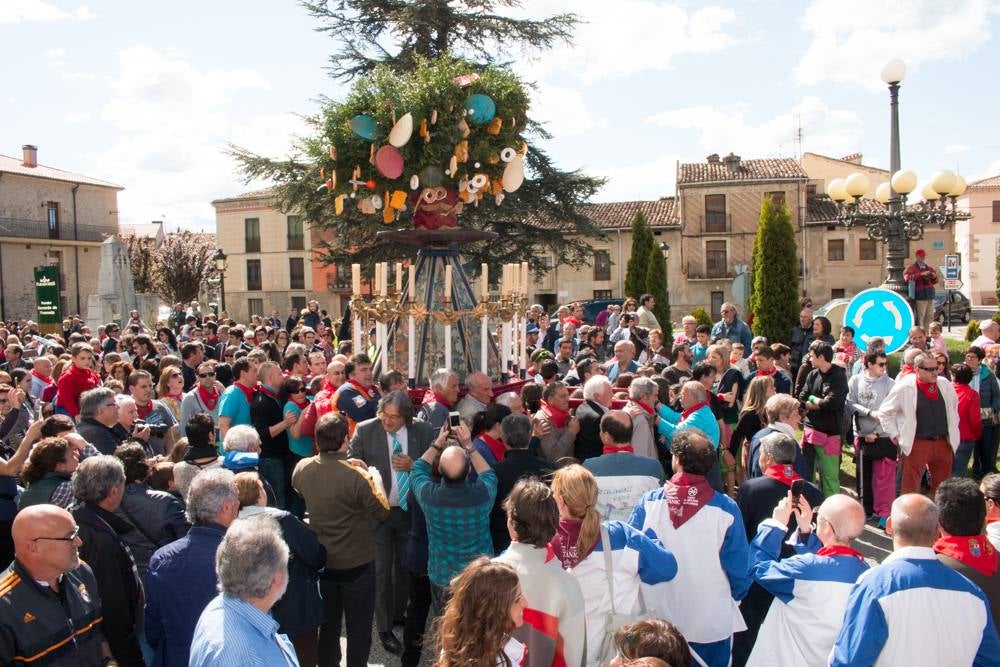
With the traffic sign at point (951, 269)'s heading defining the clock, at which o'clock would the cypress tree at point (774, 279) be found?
The cypress tree is roughly at 3 o'clock from the traffic sign.

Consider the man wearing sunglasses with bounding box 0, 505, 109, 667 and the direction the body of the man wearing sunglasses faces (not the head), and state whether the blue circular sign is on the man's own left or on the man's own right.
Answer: on the man's own left

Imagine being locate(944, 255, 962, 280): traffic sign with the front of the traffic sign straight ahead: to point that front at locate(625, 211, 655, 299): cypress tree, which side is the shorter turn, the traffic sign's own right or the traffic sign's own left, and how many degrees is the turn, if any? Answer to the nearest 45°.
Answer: approximately 135° to the traffic sign's own right

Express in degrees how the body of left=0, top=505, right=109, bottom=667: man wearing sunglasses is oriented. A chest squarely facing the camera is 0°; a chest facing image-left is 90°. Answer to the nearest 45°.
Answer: approximately 315°

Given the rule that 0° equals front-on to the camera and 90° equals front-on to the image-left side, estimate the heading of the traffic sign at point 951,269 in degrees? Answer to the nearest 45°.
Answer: approximately 0°

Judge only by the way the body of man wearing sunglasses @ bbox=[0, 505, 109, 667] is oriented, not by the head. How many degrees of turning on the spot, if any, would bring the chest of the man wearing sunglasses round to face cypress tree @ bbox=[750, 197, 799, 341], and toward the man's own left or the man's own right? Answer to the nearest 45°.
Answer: approximately 90° to the man's own left

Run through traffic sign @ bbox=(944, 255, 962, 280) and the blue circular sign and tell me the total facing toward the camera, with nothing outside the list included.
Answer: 2
